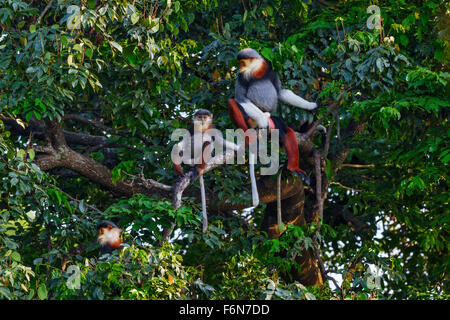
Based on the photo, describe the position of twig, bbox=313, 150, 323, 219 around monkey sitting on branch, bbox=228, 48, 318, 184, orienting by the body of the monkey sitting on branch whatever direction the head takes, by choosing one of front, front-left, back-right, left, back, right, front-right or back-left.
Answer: back-left

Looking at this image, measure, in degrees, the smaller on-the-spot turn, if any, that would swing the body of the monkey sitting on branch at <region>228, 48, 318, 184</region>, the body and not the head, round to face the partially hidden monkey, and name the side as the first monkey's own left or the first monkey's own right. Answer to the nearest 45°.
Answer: approximately 135° to the first monkey's own right

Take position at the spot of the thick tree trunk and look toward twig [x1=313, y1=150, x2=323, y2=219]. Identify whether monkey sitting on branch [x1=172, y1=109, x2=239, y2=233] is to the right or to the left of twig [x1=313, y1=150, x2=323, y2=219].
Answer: right

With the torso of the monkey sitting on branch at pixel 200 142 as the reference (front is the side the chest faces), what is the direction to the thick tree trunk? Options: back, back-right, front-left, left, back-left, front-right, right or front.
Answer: back-left

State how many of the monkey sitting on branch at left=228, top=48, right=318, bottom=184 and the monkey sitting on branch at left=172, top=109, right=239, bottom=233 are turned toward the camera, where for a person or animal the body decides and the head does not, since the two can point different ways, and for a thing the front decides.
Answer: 2

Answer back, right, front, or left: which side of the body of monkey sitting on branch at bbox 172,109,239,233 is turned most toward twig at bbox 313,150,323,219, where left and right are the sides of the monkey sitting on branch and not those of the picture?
left
